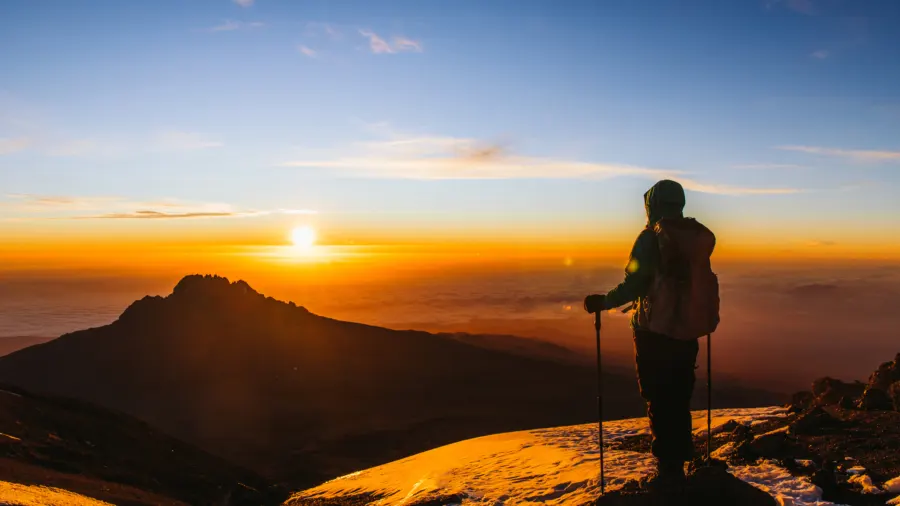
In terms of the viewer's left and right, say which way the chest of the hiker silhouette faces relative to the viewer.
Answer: facing away from the viewer and to the left of the viewer

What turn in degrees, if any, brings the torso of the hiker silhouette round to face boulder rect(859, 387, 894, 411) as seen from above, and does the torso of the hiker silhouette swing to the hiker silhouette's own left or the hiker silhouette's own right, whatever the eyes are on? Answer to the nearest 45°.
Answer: approximately 90° to the hiker silhouette's own right

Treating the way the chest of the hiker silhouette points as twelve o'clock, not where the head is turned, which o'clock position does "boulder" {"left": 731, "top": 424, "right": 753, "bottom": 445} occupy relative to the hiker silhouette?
The boulder is roughly at 2 o'clock from the hiker silhouette.

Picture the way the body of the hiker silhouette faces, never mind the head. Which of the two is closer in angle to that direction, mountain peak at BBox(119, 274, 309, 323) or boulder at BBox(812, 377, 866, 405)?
the mountain peak

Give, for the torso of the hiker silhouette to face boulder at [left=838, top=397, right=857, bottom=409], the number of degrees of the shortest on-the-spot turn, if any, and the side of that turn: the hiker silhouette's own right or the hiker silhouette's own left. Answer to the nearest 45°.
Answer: approximately 90° to the hiker silhouette's own right

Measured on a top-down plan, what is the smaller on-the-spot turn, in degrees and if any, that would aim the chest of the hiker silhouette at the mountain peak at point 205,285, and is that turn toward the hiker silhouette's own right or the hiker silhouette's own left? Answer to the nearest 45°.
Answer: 0° — they already face it

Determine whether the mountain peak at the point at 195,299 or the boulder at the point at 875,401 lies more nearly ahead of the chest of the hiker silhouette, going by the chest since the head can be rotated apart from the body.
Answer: the mountain peak

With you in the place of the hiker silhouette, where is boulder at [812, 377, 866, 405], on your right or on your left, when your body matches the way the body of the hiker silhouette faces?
on your right

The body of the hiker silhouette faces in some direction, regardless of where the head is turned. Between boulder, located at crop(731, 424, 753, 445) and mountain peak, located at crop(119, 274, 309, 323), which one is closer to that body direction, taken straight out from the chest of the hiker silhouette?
the mountain peak
